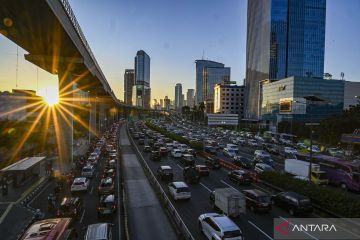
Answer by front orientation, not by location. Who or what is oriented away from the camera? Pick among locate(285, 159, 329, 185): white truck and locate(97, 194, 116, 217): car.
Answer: the car

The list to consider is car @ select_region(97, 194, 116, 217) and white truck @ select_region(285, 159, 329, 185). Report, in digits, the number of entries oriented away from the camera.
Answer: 1

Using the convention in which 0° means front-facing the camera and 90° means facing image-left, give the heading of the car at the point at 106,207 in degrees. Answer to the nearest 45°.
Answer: approximately 180°

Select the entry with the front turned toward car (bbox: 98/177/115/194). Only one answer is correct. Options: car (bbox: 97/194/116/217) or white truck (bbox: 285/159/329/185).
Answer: car (bbox: 97/194/116/217)

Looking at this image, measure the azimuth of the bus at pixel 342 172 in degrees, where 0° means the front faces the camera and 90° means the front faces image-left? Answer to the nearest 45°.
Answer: approximately 315°
